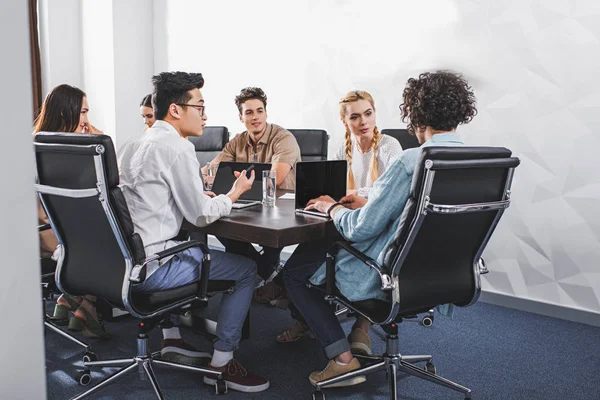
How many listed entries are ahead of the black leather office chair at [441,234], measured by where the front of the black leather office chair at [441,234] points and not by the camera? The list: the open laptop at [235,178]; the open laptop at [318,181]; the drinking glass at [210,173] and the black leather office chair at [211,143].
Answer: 4

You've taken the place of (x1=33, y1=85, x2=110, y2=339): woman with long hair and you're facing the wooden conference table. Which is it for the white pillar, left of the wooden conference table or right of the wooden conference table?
right

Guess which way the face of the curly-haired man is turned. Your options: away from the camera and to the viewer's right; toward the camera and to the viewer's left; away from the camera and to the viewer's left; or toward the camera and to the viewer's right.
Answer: away from the camera and to the viewer's left

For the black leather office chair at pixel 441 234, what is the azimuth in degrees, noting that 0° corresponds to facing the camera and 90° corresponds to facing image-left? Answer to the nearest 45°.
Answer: approximately 135°

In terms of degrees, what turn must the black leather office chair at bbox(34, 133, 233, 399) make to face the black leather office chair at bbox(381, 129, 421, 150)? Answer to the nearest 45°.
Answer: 0° — it already faces it

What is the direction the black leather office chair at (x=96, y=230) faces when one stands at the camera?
facing away from the viewer and to the right of the viewer

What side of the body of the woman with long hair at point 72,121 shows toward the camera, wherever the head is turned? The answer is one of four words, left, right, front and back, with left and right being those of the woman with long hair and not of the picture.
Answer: right

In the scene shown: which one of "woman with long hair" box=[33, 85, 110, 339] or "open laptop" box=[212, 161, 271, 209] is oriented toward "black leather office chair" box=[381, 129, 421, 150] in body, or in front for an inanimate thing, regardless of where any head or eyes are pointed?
the woman with long hair
